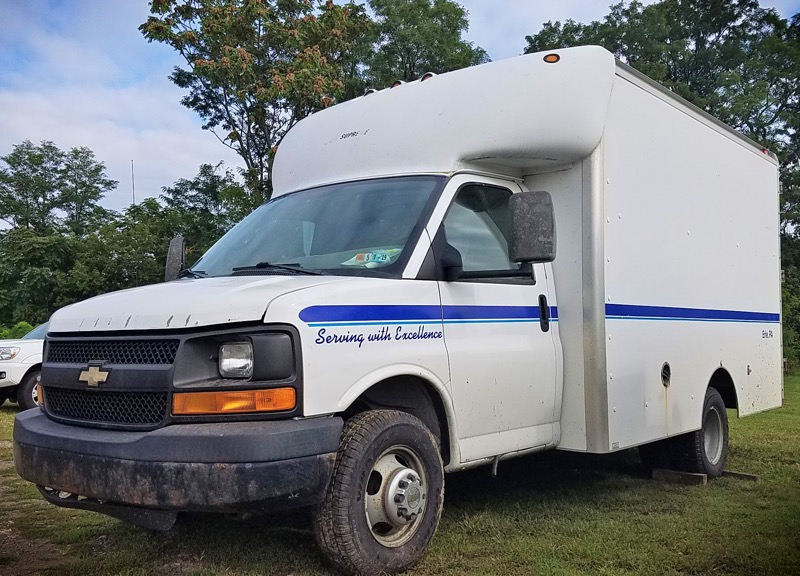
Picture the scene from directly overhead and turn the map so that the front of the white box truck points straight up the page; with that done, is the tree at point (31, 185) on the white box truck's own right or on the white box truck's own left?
on the white box truck's own right

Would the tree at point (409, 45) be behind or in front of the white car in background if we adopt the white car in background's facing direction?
behind

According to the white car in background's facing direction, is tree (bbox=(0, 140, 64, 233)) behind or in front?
behind

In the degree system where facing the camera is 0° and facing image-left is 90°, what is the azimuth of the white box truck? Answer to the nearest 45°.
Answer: approximately 45°

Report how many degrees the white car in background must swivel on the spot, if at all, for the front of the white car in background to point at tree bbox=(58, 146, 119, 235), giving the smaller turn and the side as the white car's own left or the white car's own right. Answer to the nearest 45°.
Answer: approximately 135° to the white car's own right

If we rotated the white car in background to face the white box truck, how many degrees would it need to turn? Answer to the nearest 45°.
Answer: approximately 45° to its left

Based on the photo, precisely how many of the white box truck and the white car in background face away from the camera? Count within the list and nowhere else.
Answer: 0

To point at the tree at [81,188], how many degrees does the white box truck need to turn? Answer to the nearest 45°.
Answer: approximately 90° to its right

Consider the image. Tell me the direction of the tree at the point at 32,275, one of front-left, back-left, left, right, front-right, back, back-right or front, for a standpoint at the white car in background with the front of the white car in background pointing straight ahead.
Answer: back-right

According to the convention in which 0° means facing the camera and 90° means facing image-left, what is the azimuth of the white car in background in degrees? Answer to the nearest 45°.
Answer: approximately 45°

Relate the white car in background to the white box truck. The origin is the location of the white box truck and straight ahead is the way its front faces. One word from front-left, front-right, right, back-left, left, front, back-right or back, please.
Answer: right

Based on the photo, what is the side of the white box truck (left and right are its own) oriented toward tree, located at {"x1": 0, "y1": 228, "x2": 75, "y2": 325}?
right
